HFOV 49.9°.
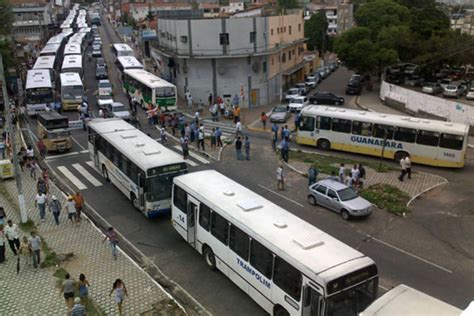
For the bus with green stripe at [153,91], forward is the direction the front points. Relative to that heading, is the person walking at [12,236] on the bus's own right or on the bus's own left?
on the bus's own right

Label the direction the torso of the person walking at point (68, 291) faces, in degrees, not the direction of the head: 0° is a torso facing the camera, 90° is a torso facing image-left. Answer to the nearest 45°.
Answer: approximately 180°

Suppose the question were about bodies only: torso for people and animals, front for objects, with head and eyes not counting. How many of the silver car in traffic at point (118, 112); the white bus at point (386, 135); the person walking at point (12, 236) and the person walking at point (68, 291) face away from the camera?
1

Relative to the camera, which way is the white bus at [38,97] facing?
toward the camera

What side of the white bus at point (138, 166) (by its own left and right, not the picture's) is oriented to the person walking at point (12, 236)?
right

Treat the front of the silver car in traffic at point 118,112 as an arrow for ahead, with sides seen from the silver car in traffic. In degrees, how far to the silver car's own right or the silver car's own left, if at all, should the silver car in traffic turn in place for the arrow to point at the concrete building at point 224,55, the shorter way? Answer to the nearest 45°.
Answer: approximately 90° to the silver car's own left

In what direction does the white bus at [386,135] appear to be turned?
to the viewer's left

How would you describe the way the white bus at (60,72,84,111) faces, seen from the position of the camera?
facing the viewer

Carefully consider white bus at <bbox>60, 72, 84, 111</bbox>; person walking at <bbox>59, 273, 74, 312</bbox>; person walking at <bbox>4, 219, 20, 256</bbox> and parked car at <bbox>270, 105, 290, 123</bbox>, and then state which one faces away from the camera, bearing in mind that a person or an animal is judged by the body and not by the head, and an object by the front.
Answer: person walking at <bbox>59, 273, 74, 312</bbox>

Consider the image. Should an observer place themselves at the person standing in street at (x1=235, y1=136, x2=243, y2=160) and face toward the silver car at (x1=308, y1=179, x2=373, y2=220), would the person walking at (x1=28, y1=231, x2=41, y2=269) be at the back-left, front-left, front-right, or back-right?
front-right

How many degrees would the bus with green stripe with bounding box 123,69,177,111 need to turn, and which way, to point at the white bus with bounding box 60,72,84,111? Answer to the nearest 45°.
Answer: approximately 135° to its right

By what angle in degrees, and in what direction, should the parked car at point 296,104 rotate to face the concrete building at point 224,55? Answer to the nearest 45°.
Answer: approximately 90° to its right

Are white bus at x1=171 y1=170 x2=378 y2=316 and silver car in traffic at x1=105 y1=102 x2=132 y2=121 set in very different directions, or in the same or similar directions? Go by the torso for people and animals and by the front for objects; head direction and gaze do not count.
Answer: same or similar directions

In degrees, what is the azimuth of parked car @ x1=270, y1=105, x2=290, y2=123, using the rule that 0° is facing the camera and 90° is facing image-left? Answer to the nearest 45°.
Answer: approximately 45°
